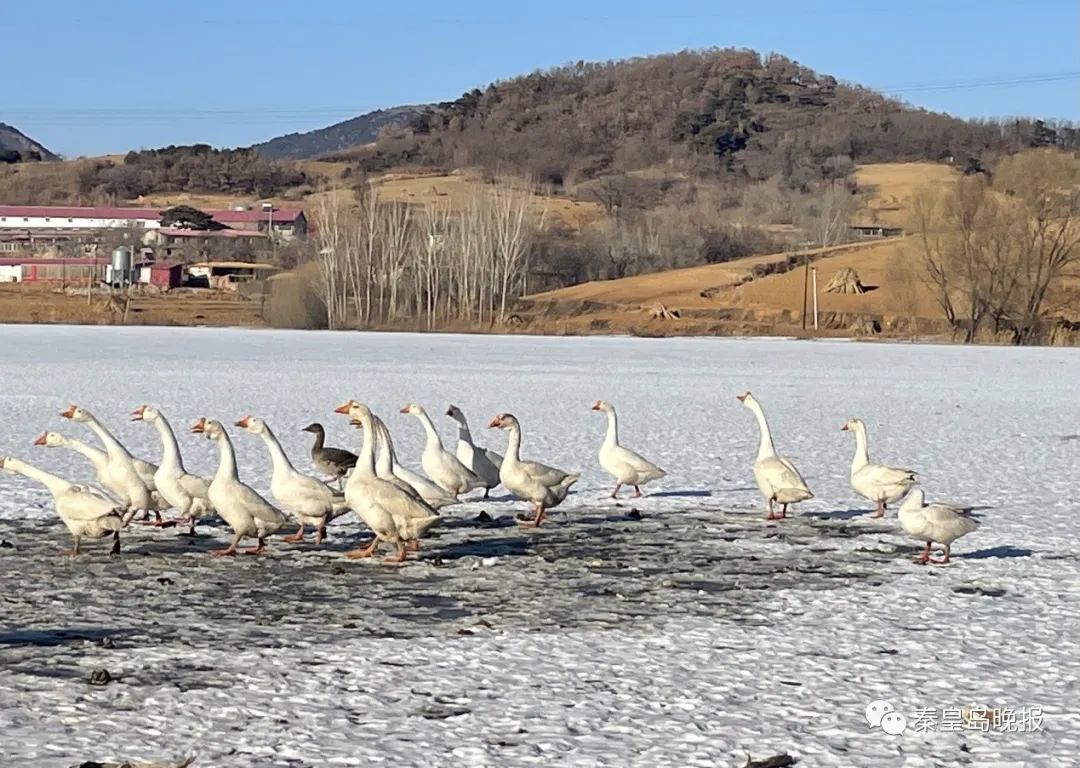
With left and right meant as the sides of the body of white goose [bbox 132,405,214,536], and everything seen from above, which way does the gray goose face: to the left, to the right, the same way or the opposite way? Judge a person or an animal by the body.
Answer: the same way

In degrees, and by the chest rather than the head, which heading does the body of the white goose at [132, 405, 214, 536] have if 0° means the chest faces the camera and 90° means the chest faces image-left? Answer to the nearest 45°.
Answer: approximately 90°

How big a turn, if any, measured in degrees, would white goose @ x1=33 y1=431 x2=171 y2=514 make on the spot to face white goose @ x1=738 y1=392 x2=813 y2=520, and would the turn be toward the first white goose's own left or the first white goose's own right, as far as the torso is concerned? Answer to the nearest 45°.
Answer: approximately 180°

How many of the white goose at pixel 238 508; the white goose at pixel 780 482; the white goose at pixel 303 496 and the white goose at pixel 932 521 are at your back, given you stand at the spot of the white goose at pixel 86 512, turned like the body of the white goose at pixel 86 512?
4

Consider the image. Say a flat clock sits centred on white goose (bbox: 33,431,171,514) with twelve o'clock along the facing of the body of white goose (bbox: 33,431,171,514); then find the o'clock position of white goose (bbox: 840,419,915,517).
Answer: white goose (bbox: 840,419,915,517) is roughly at 6 o'clock from white goose (bbox: 33,431,171,514).

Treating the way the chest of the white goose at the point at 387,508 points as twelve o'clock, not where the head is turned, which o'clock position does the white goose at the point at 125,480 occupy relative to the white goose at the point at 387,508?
the white goose at the point at 125,480 is roughly at 1 o'clock from the white goose at the point at 387,508.

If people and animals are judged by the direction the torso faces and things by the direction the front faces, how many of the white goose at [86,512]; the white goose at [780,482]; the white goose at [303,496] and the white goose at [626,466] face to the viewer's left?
4

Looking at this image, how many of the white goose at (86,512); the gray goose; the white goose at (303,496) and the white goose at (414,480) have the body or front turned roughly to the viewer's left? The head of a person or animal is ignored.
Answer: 4

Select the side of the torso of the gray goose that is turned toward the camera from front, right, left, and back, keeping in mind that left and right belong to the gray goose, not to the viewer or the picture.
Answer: left

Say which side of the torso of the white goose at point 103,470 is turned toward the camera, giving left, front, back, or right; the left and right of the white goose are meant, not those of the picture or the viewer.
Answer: left

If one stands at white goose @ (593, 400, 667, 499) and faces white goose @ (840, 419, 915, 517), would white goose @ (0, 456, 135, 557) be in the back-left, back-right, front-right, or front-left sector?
back-right

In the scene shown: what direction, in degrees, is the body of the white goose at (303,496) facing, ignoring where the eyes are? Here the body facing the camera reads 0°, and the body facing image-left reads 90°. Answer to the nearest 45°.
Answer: approximately 90°

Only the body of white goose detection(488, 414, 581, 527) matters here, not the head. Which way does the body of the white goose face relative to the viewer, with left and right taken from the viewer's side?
facing to the left of the viewer

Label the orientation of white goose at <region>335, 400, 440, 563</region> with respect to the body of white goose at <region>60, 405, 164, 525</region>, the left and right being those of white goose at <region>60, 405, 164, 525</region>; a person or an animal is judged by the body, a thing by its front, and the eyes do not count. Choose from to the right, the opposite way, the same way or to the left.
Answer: the same way

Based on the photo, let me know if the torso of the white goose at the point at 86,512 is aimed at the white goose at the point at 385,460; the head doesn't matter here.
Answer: no

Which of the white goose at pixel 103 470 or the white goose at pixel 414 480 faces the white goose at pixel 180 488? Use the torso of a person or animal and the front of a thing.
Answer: the white goose at pixel 414 480

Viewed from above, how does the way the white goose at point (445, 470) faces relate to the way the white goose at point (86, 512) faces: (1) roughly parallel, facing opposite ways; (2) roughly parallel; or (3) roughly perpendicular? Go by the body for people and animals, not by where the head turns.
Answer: roughly parallel

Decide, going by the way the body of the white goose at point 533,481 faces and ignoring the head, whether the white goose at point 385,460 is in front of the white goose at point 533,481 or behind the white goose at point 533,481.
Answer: in front

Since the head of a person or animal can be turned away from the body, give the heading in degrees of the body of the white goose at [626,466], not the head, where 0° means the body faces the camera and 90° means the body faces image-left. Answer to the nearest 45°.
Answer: approximately 90°

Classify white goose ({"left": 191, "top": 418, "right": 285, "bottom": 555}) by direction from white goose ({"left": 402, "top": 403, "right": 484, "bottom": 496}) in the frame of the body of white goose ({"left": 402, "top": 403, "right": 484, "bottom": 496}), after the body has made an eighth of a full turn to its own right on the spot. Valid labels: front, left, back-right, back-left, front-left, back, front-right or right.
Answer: left

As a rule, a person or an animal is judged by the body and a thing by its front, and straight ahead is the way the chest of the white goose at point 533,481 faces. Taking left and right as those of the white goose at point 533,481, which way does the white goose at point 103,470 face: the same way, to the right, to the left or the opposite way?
the same way

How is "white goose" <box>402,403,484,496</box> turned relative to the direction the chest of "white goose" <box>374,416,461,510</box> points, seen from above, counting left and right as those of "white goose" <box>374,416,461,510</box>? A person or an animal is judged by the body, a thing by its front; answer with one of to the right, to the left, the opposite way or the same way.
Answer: the same way

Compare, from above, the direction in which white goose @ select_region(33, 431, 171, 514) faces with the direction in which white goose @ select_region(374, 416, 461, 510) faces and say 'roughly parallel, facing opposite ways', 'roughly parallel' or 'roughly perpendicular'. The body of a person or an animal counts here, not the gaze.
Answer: roughly parallel

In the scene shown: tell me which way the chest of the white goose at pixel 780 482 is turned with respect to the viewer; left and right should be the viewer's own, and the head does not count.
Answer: facing to the left of the viewer

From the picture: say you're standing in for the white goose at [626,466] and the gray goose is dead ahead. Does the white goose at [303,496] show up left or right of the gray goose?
left
